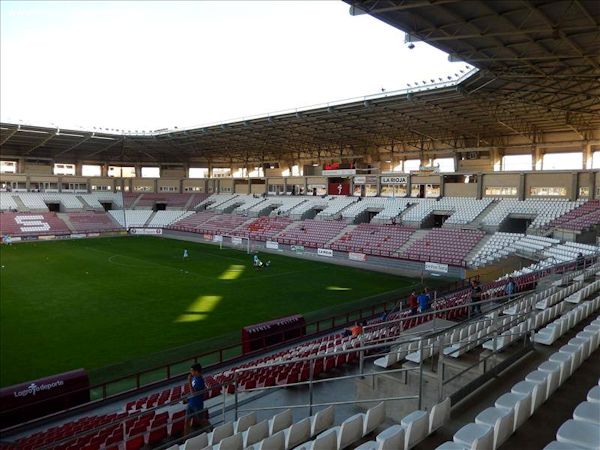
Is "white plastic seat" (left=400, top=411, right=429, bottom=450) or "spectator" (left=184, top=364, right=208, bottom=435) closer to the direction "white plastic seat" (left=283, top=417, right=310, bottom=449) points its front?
the spectator

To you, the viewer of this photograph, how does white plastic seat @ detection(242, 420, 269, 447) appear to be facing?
facing away from the viewer and to the left of the viewer

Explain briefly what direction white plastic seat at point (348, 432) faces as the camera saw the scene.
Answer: facing away from the viewer and to the left of the viewer

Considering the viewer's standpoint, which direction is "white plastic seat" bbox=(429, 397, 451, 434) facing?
facing away from the viewer and to the left of the viewer

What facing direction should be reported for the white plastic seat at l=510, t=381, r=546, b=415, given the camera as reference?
facing to the left of the viewer

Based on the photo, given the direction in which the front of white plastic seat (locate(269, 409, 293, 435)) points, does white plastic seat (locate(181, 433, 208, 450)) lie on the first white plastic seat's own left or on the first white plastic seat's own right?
on the first white plastic seat's own left

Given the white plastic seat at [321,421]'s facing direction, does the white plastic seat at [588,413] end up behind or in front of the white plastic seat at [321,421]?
behind

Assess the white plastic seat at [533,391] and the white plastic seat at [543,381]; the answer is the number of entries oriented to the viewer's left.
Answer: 2

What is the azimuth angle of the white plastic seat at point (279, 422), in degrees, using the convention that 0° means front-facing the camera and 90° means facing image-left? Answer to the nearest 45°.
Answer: approximately 135°

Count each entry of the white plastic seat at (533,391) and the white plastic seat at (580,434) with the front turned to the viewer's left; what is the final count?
2

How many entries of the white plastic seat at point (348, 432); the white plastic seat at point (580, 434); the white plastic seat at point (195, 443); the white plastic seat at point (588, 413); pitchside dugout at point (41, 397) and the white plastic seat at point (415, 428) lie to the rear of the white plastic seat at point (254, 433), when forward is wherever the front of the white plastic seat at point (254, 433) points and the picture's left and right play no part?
4
